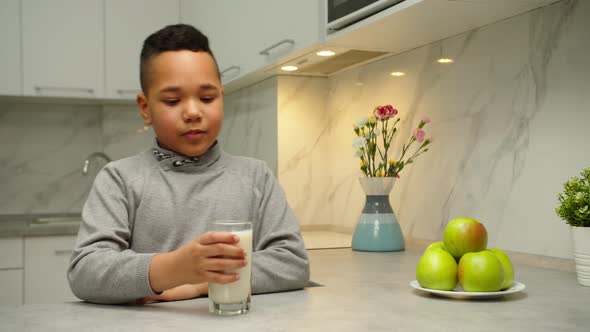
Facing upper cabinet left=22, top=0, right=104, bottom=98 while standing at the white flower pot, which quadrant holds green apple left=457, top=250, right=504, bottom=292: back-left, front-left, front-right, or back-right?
front-left

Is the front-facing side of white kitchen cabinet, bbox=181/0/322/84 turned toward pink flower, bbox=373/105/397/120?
no

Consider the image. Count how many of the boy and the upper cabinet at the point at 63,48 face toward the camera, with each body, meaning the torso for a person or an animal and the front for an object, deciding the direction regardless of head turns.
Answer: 2

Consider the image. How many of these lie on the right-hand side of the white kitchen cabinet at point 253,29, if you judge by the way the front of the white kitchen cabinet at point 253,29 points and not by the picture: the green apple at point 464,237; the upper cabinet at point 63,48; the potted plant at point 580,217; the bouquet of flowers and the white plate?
1

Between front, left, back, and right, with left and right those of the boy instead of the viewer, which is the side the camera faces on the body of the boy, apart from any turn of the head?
front

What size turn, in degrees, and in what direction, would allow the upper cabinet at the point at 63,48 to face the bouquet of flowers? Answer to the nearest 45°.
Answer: approximately 45° to its left

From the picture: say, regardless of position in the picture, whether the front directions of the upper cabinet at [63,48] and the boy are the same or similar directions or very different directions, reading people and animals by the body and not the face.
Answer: same or similar directions

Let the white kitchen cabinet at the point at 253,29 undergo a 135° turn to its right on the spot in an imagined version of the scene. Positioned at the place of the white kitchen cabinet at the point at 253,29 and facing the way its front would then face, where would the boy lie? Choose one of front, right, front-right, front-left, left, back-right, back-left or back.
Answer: back

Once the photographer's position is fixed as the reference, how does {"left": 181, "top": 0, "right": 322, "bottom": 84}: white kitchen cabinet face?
facing the viewer and to the left of the viewer

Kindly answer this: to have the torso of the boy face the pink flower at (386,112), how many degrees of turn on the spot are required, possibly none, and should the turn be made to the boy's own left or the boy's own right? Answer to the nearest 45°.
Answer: approximately 135° to the boy's own left

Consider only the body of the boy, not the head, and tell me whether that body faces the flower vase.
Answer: no

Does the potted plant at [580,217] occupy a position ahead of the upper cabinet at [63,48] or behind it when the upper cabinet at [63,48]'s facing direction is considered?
ahead

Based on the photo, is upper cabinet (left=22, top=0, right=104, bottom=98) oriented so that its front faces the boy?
yes

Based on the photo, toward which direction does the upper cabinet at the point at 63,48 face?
toward the camera

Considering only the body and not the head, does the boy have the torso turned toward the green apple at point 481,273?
no
